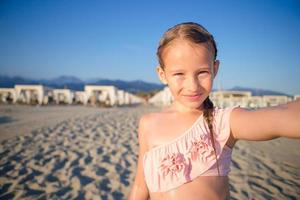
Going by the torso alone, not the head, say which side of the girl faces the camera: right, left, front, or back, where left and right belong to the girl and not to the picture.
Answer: front

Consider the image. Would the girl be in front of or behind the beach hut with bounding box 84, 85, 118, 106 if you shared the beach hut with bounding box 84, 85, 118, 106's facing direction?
in front

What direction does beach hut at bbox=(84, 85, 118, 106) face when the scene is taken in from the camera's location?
facing the viewer

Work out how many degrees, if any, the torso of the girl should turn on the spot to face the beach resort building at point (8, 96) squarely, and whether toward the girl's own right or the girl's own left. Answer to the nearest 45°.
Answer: approximately 135° to the girl's own right

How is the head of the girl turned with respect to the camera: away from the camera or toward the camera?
toward the camera

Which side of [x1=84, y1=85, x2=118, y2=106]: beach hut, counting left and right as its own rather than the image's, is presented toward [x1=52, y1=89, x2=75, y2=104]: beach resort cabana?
right

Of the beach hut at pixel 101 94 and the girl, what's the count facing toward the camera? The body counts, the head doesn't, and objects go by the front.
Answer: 2
